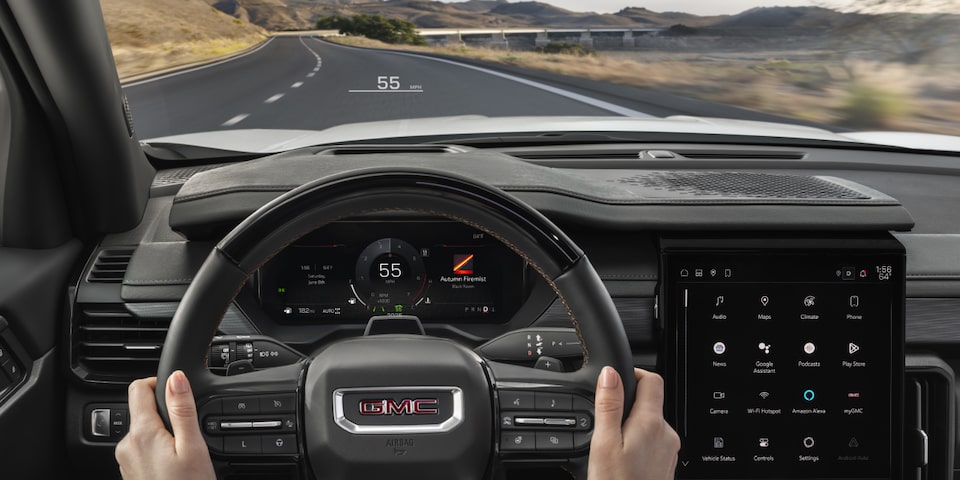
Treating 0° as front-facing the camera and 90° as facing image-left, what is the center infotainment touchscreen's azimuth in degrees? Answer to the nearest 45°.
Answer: approximately 0°

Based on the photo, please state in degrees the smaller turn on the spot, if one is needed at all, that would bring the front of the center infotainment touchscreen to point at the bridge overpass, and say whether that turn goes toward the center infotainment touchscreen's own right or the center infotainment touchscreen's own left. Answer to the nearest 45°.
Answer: approximately 135° to the center infotainment touchscreen's own right

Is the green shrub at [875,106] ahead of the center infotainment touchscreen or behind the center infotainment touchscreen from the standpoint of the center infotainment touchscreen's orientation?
behind
